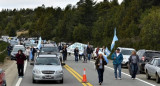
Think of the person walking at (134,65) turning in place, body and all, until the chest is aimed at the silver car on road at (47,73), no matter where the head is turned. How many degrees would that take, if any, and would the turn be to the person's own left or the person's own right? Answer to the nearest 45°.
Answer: approximately 45° to the person's own right

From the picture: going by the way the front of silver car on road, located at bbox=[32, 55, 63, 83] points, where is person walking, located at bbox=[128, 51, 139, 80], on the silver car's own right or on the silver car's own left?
on the silver car's own left

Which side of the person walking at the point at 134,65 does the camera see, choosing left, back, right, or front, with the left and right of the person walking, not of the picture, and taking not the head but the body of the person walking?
front

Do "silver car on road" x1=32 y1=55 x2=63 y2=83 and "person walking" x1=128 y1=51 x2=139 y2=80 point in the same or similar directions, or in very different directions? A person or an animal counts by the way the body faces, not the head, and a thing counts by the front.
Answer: same or similar directions

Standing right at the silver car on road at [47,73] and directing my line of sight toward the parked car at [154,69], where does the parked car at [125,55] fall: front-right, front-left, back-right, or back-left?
front-left

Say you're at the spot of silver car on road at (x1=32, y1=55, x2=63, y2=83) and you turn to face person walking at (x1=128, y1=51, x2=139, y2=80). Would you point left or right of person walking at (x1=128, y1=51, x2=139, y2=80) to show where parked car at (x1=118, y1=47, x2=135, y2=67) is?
left

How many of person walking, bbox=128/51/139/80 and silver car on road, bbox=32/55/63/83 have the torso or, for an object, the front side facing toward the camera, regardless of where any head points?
2

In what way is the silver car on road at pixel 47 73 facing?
toward the camera

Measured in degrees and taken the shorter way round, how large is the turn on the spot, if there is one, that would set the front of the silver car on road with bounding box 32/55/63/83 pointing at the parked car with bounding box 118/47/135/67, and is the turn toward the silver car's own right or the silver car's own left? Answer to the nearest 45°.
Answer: approximately 135° to the silver car's own left

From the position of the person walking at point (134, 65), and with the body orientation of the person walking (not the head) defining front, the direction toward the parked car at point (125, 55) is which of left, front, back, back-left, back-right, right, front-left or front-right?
back
